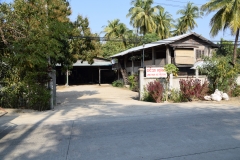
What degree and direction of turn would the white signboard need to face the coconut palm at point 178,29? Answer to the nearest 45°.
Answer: approximately 180°

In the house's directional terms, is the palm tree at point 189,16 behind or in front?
behind

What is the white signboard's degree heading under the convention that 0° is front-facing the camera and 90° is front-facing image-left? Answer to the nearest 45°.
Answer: approximately 0°

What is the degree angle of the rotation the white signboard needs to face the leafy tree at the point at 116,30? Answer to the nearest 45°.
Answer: approximately 180°

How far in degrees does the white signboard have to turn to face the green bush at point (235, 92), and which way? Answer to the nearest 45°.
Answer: approximately 90° to its left

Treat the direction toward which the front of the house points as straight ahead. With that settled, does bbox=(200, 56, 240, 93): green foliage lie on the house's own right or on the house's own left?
on the house's own left

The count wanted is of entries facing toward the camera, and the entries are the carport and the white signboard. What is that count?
2

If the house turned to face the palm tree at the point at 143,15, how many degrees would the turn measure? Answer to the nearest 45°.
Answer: approximately 135° to its right

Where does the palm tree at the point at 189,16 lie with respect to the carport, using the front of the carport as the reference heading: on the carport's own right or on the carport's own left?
on the carport's own left
